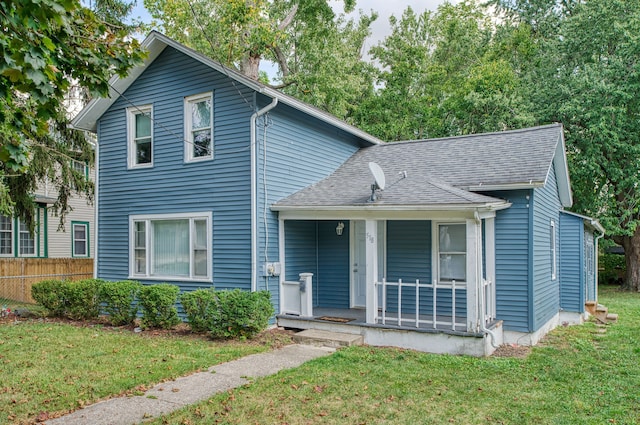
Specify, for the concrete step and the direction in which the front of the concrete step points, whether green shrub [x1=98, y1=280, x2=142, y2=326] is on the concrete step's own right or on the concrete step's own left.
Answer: on the concrete step's own right

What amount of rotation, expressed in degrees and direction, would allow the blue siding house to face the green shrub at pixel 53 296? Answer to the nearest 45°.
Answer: approximately 45° to its right

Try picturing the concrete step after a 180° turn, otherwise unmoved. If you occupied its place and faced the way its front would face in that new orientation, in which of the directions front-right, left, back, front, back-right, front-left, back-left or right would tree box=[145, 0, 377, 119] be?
front-left

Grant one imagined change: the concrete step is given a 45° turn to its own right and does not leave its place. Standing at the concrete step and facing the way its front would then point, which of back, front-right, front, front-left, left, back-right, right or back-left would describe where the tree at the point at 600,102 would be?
back-right

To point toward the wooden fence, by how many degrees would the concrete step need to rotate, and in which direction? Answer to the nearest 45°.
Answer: approximately 90° to its right
